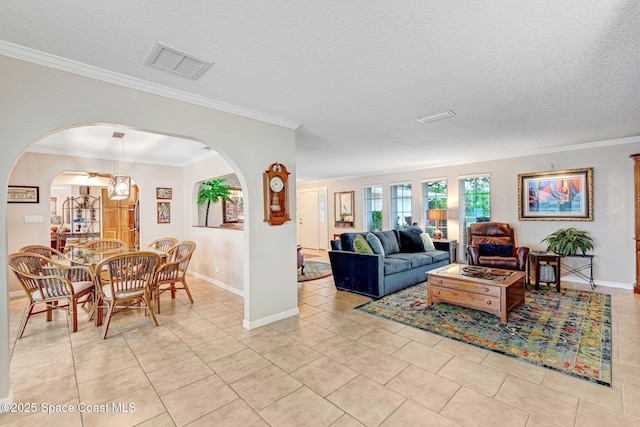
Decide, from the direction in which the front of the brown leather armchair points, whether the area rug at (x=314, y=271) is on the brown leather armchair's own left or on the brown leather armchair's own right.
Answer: on the brown leather armchair's own right

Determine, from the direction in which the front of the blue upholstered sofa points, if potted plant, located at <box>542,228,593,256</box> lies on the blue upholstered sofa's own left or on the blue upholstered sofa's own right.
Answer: on the blue upholstered sofa's own left

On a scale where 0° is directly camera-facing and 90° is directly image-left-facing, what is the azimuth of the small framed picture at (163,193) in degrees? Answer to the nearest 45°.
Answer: approximately 0°

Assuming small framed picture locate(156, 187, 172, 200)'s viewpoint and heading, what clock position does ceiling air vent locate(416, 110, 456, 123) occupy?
The ceiling air vent is roughly at 11 o'clock from the small framed picture.

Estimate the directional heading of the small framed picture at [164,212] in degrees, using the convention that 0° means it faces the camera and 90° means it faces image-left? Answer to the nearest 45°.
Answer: approximately 0°

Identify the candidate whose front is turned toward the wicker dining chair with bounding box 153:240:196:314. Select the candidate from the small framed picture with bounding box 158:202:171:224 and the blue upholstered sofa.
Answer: the small framed picture

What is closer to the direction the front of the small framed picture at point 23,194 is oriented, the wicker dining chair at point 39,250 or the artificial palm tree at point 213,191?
the wicker dining chair

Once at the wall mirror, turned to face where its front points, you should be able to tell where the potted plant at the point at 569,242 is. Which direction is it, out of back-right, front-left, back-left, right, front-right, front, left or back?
left

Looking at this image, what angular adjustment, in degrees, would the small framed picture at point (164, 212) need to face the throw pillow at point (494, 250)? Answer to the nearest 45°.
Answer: approximately 45° to its left

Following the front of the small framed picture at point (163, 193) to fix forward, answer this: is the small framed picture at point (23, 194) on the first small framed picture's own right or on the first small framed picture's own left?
on the first small framed picture's own right

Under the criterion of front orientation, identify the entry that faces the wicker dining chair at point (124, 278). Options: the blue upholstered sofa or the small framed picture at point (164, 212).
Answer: the small framed picture

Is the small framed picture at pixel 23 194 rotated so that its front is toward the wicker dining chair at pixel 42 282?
yes
